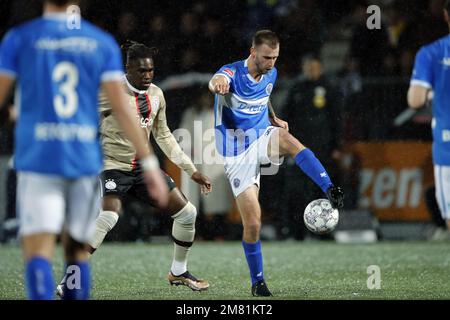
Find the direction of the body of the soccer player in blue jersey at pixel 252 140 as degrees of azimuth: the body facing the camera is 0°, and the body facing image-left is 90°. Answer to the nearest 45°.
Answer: approximately 315°

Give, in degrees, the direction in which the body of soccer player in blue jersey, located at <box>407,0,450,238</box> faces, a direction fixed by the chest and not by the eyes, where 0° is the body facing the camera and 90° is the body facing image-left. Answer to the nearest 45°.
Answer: approximately 180°

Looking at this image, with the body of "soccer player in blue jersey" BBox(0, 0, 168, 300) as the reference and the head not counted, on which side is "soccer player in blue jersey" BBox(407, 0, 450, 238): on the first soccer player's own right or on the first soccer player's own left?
on the first soccer player's own right

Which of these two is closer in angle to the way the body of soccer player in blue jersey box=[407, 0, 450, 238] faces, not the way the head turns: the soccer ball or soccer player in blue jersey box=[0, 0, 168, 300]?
the soccer ball

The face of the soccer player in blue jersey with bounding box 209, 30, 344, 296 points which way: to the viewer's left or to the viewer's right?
to the viewer's right

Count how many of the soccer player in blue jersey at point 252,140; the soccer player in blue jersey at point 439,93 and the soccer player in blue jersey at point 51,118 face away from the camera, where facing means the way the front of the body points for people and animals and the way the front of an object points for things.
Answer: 2

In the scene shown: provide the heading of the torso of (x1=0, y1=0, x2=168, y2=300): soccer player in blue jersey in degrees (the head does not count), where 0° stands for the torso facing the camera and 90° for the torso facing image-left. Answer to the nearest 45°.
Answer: approximately 180°

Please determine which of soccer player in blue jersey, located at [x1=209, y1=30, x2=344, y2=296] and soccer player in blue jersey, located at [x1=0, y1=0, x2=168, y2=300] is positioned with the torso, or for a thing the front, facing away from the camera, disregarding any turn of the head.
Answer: soccer player in blue jersey, located at [x1=0, y1=0, x2=168, y2=300]

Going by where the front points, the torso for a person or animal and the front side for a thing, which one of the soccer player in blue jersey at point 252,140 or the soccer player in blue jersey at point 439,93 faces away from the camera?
the soccer player in blue jersey at point 439,93

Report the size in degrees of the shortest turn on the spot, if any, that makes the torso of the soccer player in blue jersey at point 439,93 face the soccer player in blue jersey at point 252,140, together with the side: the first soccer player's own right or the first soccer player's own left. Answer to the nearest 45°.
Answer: approximately 45° to the first soccer player's own left
